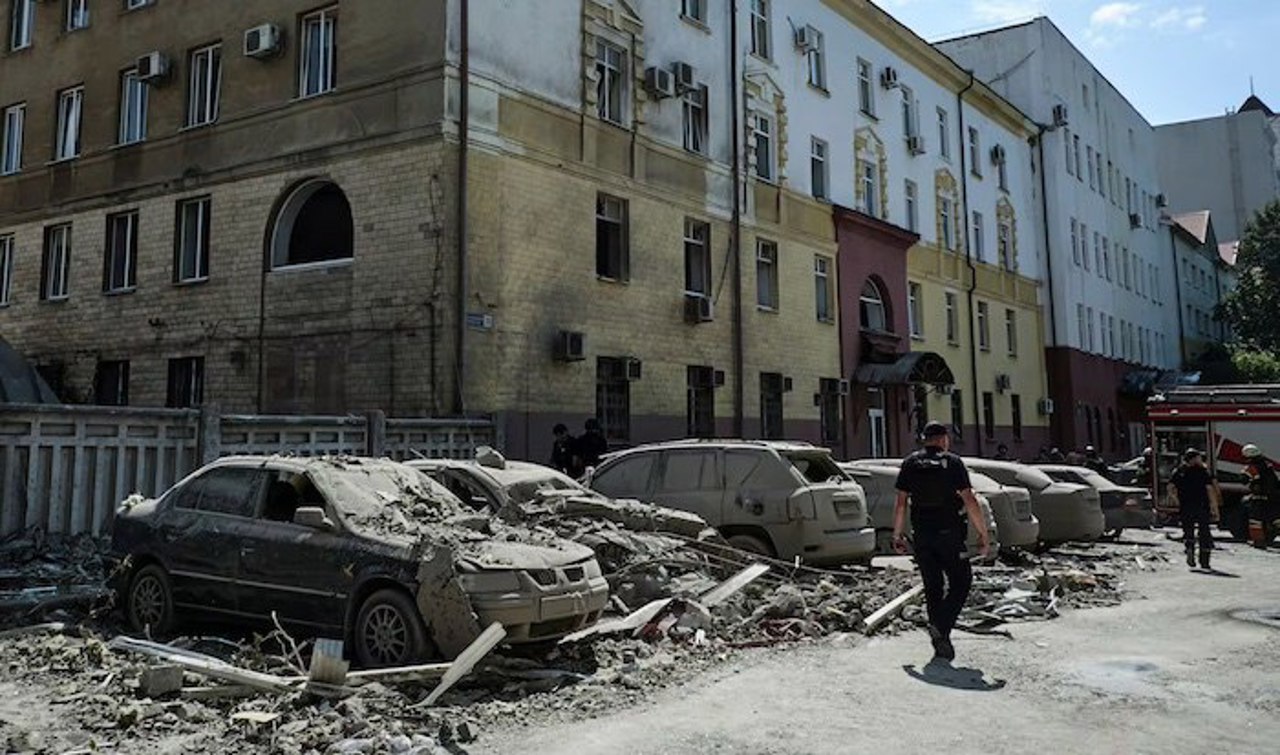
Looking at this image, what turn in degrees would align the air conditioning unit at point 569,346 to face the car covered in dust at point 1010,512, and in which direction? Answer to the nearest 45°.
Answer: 0° — it already faces it

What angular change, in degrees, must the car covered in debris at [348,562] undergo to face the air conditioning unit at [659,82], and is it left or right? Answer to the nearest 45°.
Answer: approximately 90° to its left

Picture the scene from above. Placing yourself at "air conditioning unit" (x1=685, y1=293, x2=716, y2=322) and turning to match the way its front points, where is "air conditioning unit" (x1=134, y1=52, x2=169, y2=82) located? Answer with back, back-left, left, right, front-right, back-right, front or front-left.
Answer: back-right

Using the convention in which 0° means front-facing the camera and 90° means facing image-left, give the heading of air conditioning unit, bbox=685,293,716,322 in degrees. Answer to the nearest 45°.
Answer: approximately 315°

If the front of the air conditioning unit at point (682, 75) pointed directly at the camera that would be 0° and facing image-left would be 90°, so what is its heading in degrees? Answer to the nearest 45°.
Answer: approximately 315°

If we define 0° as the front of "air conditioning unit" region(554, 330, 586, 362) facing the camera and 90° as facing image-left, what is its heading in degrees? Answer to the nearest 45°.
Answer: approximately 315°
